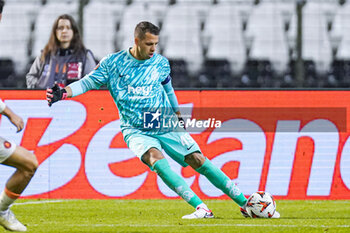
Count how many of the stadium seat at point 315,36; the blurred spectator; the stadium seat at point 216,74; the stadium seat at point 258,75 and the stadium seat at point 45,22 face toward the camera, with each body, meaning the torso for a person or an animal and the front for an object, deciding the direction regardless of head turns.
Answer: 5

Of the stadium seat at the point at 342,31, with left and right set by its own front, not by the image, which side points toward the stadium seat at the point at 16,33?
right

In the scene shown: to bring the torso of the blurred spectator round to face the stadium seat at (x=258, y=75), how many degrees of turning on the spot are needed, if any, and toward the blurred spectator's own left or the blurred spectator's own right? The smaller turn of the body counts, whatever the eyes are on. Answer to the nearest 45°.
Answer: approximately 135° to the blurred spectator's own left

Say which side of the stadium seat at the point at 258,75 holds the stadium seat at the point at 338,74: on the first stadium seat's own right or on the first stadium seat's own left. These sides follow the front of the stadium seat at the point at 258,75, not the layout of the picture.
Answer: on the first stadium seat's own left

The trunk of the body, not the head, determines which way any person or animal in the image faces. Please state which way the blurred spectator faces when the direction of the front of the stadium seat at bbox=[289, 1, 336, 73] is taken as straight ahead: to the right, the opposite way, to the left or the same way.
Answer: the same way

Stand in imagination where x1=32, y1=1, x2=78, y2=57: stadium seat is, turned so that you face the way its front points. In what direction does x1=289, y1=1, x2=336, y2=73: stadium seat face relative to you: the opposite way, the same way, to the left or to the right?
the same way

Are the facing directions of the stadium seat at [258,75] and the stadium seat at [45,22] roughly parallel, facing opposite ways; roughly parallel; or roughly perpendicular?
roughly parallel

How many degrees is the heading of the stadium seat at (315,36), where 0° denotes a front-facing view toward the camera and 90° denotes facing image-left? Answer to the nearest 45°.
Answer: approximately 0°

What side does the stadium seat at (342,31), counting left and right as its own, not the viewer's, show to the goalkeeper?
front

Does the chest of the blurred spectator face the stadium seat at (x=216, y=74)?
no

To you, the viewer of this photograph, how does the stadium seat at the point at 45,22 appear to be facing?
facing the viewer

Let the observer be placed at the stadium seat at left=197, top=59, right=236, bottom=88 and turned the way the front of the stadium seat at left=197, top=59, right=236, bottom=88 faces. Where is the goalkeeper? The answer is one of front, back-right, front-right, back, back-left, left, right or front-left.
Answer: front

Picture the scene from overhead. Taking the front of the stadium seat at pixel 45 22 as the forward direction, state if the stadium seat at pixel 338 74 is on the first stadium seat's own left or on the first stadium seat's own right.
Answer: on the first stadium seat's own left

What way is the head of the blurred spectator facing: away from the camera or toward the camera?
toward the camera

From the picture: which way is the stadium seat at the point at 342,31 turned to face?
toward the camera

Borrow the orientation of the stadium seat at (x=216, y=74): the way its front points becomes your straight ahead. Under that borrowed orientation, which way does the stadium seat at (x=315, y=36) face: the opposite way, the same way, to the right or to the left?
the same way

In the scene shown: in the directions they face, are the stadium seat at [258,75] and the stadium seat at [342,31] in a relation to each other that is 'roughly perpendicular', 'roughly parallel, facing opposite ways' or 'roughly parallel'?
roughly parallel

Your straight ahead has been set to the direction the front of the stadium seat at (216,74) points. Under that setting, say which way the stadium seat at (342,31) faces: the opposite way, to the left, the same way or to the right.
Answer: the same way

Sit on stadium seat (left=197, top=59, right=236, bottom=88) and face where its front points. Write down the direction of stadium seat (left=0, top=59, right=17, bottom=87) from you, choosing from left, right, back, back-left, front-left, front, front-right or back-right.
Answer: right
